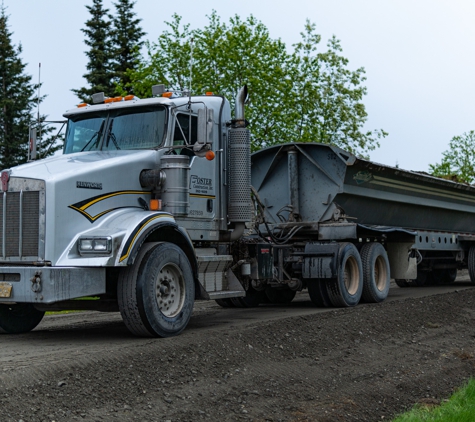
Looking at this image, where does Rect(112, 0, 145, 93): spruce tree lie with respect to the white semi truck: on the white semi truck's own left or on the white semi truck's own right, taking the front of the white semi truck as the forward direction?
on the white semi truck's own right

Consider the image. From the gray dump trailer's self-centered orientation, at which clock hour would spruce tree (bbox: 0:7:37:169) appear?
The spruce tree is roughly at 3 o'clock from the gray dump trailer.

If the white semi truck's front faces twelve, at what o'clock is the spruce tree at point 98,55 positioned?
The spruce tree is roughly at 4 o'clock from the white semi truck.

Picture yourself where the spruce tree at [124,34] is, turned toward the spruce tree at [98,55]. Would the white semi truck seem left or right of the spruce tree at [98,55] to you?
left

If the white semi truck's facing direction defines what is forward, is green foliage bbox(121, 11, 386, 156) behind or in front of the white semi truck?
behind

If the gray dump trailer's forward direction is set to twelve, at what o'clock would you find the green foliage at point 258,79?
The green foliage is roughly at 4 o'clock from the gray dump trailer.

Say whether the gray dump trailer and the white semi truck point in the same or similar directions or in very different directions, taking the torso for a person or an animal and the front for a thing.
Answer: same or similar directions

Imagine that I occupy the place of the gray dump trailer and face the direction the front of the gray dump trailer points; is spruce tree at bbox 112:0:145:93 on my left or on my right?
on my right

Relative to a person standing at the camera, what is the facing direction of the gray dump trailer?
facing the viewer and to the left of the viewer

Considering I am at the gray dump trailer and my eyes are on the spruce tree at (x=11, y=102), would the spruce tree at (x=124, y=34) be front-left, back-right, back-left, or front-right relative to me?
front-right

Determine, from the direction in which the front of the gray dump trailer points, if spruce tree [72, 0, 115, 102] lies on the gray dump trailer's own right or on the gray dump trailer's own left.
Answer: on the gray dump trailer's own right
